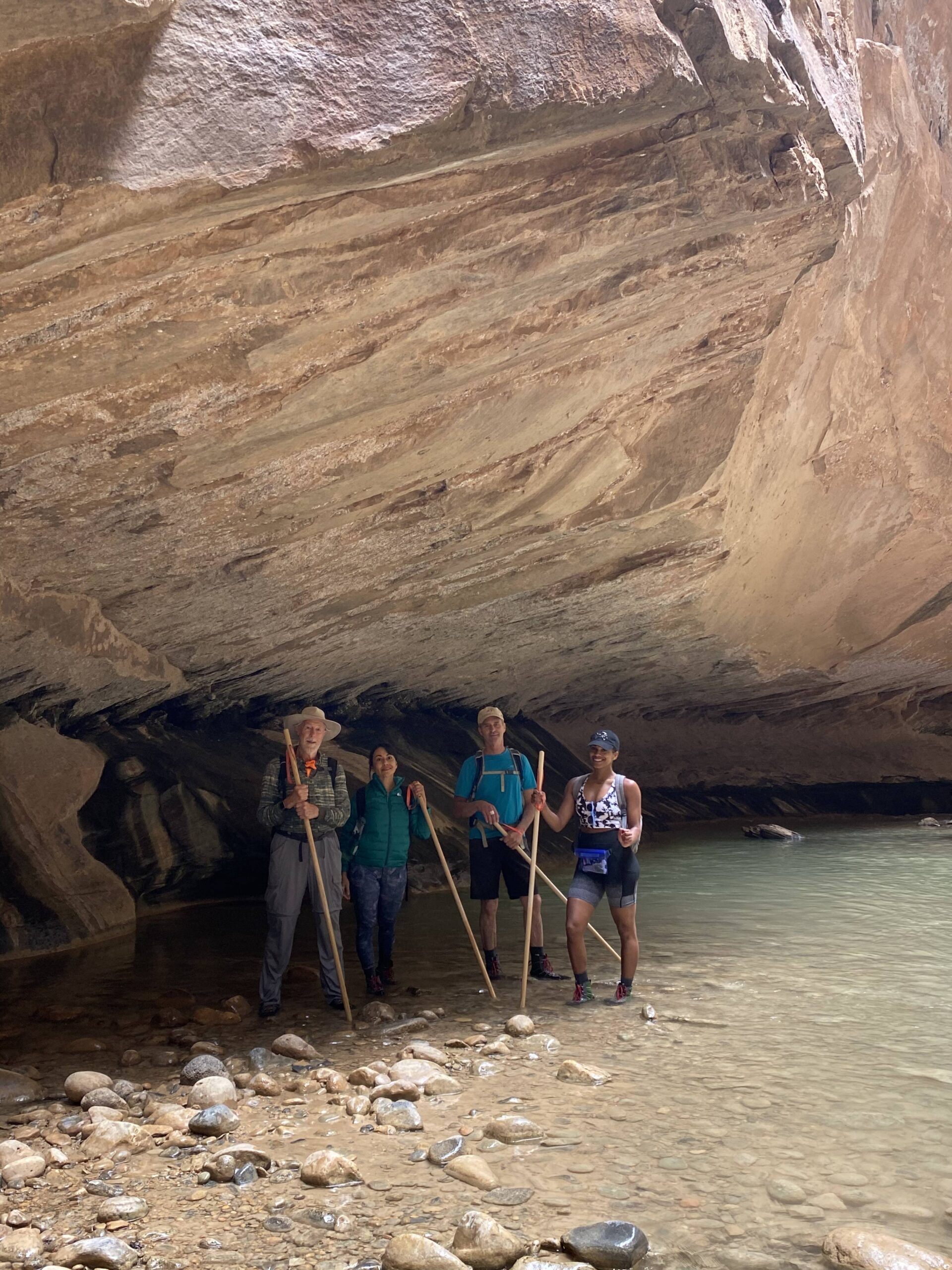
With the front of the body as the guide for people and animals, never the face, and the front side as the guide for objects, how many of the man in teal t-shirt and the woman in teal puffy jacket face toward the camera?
2

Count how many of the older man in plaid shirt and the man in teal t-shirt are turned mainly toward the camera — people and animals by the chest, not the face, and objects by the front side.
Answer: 2

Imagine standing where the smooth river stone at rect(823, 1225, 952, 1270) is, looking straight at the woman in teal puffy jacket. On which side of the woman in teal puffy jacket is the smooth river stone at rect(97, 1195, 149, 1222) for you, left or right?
left

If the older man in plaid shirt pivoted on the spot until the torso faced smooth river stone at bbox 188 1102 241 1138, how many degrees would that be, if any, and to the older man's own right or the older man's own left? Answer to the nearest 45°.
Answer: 0° — they already face it

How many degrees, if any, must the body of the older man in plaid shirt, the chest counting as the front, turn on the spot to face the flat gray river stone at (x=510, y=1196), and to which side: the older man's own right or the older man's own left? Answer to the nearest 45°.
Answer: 0° — they already face it

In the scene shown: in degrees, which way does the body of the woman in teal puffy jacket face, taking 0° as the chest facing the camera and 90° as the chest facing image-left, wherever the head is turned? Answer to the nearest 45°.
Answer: approximately 0°

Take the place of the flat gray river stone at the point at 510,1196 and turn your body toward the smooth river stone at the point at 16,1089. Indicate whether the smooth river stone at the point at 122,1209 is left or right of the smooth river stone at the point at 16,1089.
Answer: left

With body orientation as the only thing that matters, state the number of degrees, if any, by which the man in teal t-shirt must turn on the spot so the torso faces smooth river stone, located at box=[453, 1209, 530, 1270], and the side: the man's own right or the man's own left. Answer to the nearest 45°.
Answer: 0° — they already face it
